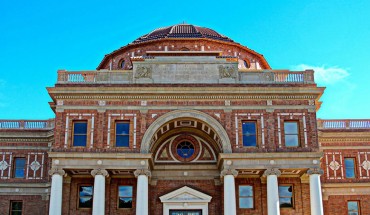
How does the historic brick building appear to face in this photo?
toward the camera
